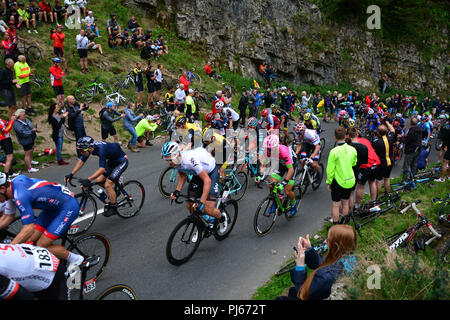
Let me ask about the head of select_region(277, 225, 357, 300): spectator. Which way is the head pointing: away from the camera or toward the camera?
away from the camera

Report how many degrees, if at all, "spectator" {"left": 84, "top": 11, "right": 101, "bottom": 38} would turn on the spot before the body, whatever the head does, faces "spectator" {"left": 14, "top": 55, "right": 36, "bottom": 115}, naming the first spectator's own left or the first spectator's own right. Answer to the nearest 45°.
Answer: approximately 45° to the first spectator's own right

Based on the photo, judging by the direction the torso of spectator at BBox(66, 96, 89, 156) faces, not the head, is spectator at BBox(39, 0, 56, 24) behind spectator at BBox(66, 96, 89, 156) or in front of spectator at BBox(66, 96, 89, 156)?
behind

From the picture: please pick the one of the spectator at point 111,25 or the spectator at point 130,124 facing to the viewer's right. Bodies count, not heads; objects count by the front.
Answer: the spectator at point 130,124

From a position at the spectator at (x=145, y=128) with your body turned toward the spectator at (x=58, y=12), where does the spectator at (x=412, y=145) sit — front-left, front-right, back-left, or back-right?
back-right

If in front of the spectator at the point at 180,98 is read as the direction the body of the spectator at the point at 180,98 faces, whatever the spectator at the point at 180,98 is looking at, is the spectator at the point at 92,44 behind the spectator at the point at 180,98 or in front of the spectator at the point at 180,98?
behind

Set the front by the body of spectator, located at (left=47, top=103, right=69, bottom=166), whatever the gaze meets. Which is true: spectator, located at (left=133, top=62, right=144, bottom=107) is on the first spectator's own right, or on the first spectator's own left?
on the first spectator's own left

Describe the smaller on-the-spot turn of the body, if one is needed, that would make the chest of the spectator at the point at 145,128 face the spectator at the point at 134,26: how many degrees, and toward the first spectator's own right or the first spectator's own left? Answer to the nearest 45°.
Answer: approximately 90° to the first spectator's own left
